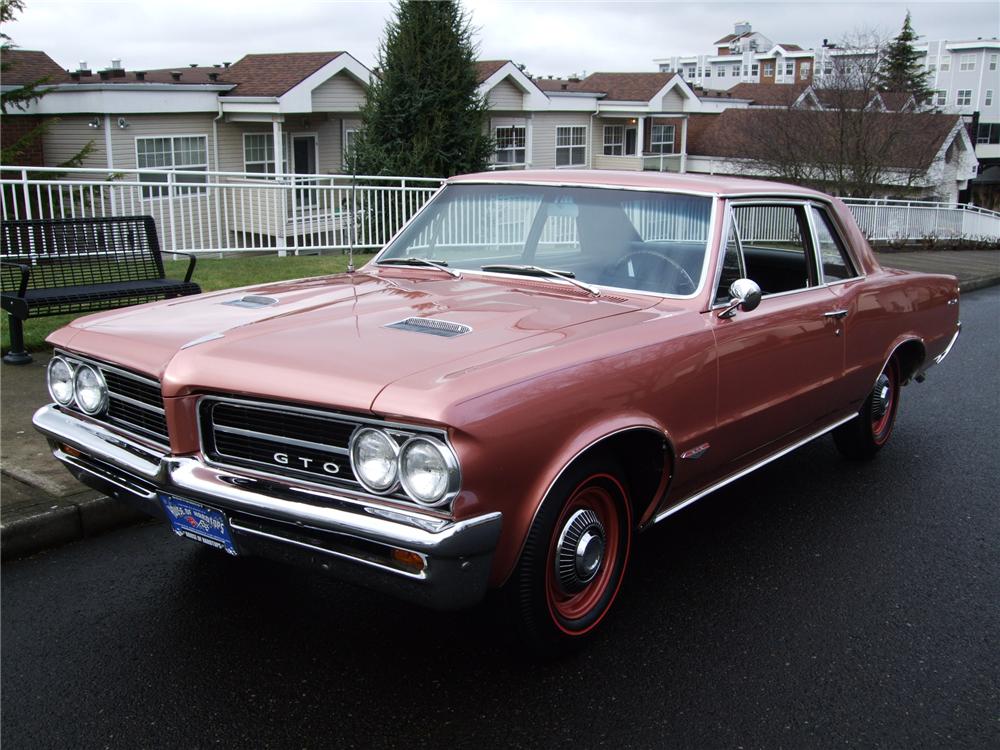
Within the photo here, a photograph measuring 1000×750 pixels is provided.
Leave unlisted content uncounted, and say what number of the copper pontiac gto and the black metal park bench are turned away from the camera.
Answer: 0

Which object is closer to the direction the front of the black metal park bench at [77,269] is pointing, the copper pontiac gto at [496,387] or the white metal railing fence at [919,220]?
the copper pontiac gto

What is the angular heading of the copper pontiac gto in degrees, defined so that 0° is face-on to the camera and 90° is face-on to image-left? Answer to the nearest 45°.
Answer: approximately 45°

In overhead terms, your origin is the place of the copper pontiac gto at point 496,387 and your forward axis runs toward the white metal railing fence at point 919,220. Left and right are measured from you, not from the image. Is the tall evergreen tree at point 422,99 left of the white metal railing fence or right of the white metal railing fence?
left

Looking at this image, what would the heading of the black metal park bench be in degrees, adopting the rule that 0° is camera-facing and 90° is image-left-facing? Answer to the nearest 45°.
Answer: approximately 315°

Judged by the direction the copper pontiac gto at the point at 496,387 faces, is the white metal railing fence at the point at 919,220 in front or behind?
behind

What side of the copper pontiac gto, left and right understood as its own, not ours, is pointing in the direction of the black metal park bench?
right

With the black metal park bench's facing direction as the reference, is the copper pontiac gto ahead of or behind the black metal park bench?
ahead

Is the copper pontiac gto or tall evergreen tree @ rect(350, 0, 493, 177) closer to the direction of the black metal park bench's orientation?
the copper pontiac gto

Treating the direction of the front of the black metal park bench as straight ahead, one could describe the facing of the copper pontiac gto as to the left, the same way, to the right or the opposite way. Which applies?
to the right

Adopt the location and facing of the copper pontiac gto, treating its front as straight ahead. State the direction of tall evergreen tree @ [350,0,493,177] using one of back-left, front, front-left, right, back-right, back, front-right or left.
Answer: back-right

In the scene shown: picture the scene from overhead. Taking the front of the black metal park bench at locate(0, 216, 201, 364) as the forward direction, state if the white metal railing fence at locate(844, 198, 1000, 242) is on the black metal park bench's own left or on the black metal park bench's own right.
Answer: on the black metal park bench's own left

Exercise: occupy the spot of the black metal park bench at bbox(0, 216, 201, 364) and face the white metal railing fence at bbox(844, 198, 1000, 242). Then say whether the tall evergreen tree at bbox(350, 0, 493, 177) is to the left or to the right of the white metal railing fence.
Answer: left
